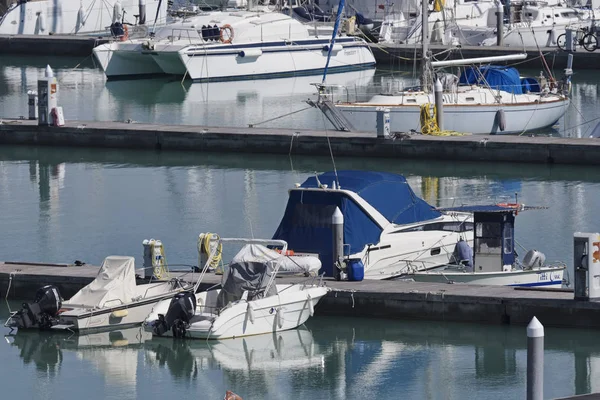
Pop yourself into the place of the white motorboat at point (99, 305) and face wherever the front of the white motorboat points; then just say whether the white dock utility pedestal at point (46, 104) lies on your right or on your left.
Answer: on your left

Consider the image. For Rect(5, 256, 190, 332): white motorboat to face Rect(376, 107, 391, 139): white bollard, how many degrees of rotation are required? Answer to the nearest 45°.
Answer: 0° — it already faces it

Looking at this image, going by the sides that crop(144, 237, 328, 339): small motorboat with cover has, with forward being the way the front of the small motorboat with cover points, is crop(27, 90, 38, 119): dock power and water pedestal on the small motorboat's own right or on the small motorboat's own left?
on the small motorboat's own left

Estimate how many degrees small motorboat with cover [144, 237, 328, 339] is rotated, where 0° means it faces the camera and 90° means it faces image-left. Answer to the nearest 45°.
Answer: approximately 225°

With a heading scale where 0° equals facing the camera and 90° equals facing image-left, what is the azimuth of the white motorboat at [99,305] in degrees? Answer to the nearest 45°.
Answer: approximately 225°
